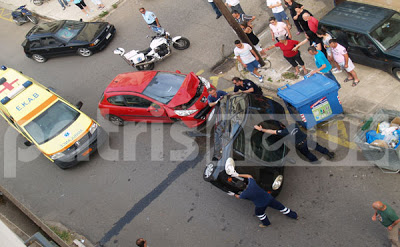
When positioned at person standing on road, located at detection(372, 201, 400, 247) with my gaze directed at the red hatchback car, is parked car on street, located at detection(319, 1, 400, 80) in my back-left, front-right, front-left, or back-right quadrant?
front-right

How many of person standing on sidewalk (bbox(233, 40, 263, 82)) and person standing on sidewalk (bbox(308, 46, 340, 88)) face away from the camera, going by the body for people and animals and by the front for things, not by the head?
0

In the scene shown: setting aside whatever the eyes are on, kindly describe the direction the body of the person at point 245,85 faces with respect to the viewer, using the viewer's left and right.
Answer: facing the viewer and to the left of the viewer

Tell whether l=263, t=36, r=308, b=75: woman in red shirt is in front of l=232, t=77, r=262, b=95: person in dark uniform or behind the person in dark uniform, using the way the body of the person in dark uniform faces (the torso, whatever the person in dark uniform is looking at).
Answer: behind

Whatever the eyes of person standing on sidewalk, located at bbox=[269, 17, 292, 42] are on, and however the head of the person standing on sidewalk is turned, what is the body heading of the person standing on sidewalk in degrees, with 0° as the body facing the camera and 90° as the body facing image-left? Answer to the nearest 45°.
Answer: approximately 45°

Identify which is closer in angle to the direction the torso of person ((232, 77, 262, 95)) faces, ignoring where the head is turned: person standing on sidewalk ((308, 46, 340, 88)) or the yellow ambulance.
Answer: the yellow ambulance

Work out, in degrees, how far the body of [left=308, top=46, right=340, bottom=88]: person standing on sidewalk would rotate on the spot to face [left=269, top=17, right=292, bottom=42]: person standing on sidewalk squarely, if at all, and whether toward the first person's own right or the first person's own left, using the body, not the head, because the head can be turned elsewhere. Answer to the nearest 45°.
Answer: approximately 90° to the first person's own right

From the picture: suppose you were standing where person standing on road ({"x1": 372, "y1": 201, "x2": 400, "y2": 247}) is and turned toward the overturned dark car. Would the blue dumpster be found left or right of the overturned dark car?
right

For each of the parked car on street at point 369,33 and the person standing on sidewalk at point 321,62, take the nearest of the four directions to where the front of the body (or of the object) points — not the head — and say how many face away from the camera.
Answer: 0
